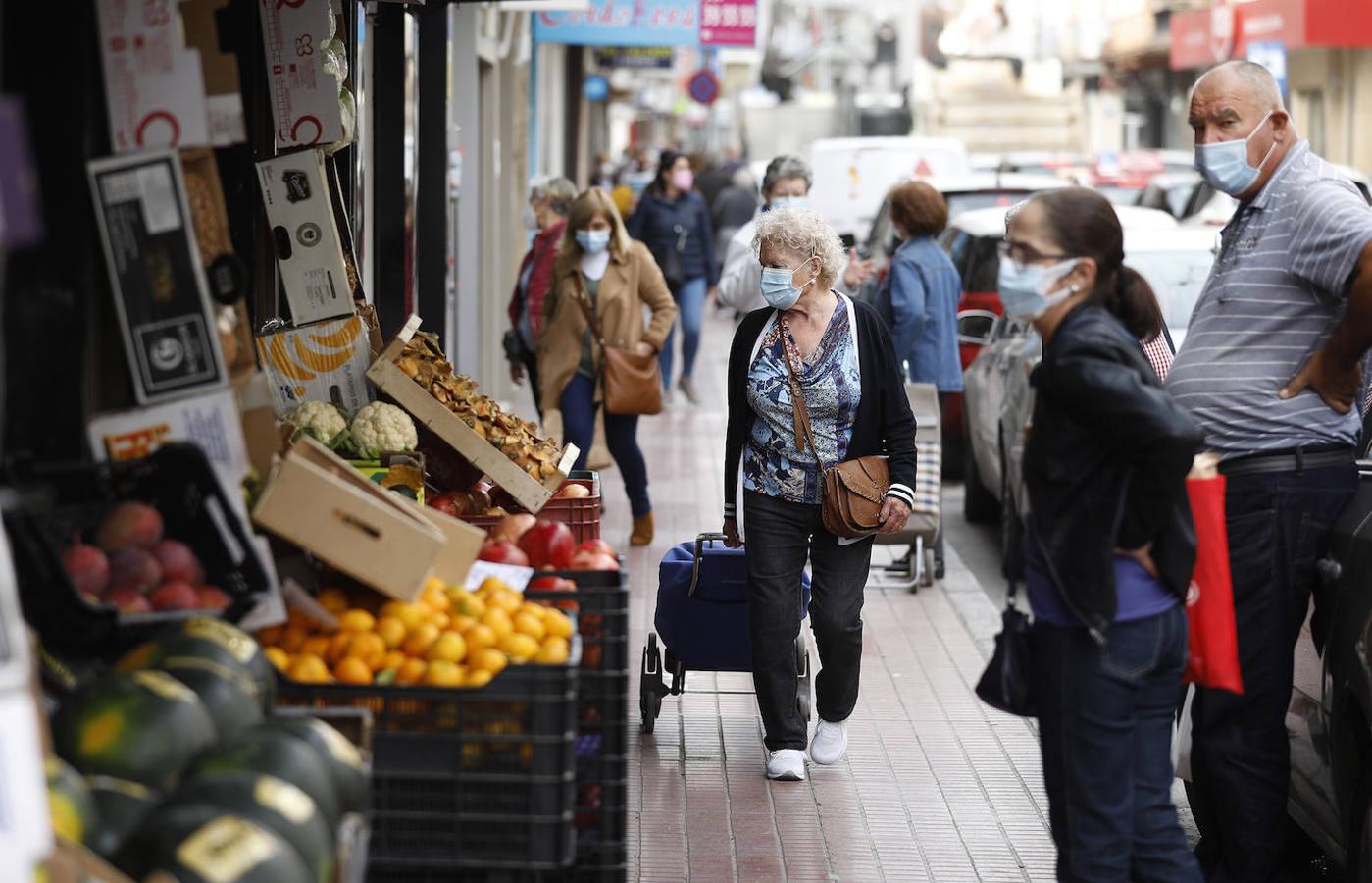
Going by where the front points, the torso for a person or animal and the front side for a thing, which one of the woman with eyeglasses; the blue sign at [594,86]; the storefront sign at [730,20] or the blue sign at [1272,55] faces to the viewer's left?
the woman with eyeglasses

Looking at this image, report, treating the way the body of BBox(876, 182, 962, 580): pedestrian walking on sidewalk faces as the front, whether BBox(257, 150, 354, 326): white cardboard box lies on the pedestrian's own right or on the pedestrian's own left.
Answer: on the pedestrian's own left

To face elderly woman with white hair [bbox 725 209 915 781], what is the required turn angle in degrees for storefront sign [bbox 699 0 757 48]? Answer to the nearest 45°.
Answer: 0° — it already faces them

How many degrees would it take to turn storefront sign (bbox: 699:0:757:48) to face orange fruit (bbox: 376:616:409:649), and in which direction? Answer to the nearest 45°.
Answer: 0° — it already faces it

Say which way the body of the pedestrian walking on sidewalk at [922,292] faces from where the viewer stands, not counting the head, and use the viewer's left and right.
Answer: facing away from the viewer and to the left of the viewer

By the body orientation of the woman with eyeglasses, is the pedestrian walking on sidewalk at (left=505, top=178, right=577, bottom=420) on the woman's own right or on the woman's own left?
on the woman's own right

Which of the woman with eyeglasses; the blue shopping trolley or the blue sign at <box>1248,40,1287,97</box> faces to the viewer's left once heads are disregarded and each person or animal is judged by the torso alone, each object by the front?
the woman with eyeglasses

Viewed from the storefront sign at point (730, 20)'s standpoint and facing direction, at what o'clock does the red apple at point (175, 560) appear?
The red apple is roughly at 12 o'clock from the storefront sign.
